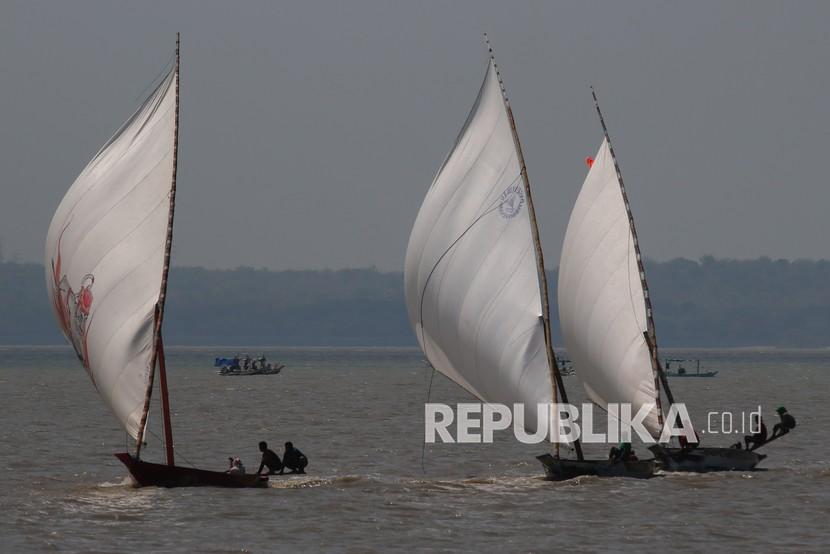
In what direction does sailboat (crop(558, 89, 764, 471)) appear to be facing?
to the viewer's left

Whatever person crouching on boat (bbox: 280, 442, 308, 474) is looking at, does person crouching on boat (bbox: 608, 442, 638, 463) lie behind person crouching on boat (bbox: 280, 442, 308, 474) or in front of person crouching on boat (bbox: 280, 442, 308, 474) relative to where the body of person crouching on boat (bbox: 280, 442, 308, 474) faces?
behind

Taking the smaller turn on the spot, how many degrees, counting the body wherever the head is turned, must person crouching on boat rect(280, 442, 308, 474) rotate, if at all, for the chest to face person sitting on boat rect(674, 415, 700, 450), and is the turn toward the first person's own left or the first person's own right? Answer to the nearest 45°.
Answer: approximately 180°

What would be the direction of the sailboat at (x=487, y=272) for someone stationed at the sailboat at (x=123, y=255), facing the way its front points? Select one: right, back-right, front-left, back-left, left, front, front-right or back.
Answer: back

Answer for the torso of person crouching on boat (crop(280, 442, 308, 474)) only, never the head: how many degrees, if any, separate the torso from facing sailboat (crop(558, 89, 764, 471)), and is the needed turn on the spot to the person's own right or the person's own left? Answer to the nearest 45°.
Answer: approximately 180°

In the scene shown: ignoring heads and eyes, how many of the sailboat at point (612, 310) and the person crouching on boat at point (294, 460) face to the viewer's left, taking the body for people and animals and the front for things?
2

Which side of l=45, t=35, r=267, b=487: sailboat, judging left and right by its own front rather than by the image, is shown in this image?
left

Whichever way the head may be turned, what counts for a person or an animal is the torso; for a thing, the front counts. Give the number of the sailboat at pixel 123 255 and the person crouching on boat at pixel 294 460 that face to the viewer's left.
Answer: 2

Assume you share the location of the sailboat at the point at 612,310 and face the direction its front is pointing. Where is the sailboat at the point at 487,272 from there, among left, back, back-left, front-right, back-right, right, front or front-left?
front-left

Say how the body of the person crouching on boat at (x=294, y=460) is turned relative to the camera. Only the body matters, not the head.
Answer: to the viewer's left
